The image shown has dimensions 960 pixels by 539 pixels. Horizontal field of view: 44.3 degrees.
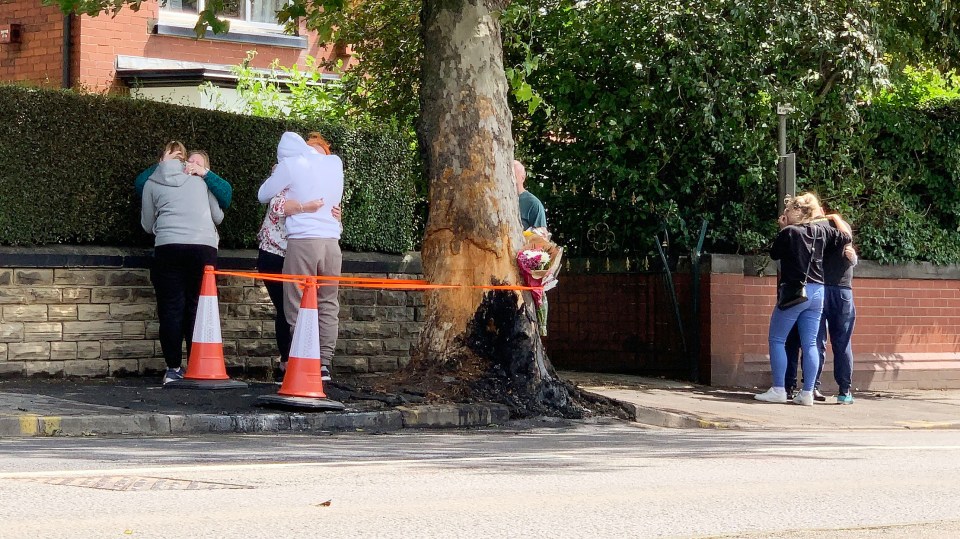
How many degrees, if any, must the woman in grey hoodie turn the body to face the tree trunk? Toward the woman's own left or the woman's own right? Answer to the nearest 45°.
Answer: approximately 90° to the woman's own right

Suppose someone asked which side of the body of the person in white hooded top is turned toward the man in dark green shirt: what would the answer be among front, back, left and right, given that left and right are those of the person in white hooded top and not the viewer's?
right

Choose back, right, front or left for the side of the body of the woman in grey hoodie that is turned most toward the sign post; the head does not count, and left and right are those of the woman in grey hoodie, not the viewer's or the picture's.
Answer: right

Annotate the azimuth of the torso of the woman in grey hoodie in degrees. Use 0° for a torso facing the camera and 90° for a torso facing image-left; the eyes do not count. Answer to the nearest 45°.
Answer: approximately 180°

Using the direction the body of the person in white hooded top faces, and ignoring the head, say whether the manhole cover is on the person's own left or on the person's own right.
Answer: on the person's own left

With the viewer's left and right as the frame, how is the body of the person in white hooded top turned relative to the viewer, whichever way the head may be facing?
facing away from the viewer and to the left of the viewer

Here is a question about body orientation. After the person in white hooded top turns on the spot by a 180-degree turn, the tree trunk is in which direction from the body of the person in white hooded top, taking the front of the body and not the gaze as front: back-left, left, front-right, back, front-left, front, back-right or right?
front-left

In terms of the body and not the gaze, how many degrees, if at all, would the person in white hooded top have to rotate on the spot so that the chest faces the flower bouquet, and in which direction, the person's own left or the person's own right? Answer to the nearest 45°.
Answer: approximately 135° to the person's own right

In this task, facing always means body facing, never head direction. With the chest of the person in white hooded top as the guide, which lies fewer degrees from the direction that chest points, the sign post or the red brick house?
the red brick house
